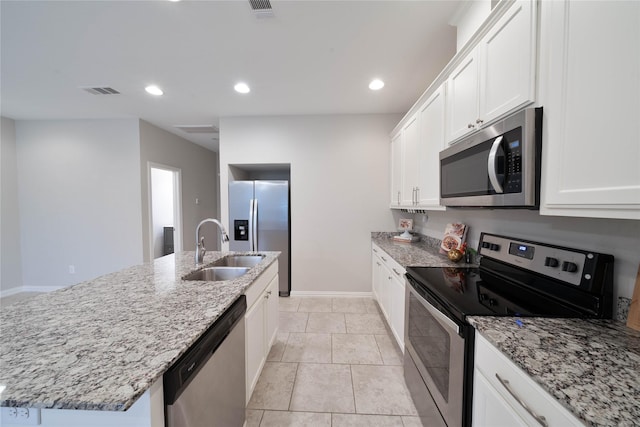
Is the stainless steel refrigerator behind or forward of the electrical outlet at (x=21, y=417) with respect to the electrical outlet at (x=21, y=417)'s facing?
behind

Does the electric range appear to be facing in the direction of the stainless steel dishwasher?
yes

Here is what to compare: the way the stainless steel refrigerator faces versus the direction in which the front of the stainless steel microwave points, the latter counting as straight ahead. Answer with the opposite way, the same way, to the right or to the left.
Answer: to the left

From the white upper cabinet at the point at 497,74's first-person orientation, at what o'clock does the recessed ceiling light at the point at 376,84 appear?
The recessed ceiling light is roughly at 3 o'clock from the white upper cabinet.

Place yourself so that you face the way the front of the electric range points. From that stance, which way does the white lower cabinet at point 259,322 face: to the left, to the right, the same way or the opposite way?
the opposite way

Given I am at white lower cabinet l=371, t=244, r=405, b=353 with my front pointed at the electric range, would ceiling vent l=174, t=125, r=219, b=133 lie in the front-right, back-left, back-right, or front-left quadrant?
back-right

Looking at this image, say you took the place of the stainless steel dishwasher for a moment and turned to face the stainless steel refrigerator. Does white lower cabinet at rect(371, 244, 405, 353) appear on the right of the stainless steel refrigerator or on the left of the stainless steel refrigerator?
right

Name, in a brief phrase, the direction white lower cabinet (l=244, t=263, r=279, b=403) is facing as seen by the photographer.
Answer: facing to the right of the viewer

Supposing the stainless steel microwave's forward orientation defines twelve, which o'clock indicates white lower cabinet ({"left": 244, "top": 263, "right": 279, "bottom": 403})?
The white lower cabinet is roughly at 1 o'clock from the stainless steel microwave.

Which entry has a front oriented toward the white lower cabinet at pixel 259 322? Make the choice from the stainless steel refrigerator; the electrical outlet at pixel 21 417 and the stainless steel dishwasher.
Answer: the stainless steel refrigerator

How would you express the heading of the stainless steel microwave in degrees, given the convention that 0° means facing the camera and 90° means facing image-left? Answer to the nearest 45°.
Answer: approximately 45°

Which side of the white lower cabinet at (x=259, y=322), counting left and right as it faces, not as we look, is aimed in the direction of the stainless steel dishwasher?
right

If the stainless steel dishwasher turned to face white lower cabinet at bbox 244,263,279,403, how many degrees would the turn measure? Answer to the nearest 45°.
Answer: approximately 90° to its left
